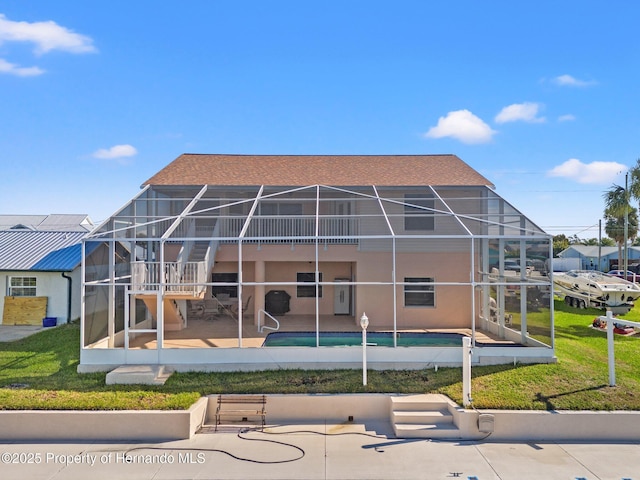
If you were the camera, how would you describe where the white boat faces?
facing away from the viewer and to the left of the viewer

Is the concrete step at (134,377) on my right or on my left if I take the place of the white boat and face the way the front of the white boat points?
on my left

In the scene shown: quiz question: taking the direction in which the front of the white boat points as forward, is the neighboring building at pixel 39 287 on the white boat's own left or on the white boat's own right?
on the white boat's own left

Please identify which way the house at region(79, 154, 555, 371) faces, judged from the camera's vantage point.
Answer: facing away from the viewer

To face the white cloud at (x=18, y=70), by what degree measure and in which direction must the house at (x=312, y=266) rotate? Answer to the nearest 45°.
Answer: approximately 90° to its left

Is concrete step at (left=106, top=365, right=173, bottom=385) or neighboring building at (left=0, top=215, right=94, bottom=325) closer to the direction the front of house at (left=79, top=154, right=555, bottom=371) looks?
the neighboring building
